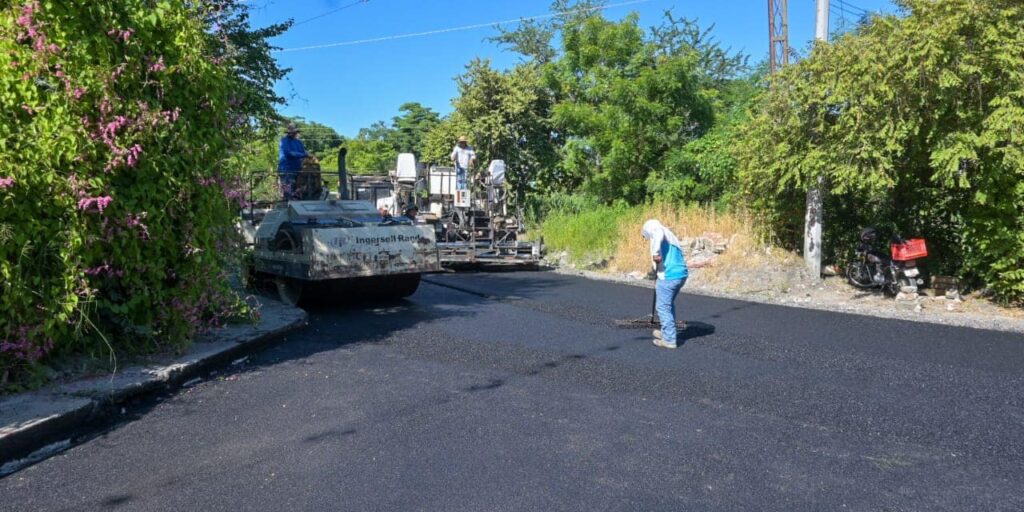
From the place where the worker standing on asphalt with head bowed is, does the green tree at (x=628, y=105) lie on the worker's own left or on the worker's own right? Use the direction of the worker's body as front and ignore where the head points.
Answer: on the worker's own right

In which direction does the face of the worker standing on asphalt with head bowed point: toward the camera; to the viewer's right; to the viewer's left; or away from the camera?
to the viewer's left

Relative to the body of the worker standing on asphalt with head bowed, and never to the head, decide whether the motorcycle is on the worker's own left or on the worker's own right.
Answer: on the worker's own right

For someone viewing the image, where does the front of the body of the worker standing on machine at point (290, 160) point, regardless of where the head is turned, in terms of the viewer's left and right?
facing the viewer and to the right of the viewer

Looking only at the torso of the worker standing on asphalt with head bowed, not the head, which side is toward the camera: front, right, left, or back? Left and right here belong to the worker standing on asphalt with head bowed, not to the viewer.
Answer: left

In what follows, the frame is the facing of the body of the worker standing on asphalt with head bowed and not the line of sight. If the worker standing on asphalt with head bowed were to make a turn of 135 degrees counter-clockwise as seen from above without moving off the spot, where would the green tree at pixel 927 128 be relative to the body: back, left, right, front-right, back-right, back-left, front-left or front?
left

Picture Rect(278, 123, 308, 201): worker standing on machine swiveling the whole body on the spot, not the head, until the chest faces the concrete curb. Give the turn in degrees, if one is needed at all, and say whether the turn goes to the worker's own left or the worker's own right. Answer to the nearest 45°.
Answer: approximately 45° to the worker's own right
